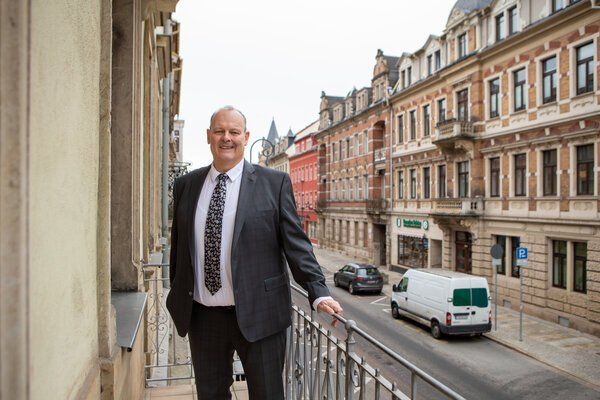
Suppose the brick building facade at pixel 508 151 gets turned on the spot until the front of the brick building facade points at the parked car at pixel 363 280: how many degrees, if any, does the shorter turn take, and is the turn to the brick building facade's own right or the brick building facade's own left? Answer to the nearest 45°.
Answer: approximately 45° to the brick building facade's own right

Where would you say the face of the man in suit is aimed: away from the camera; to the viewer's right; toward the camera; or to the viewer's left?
toward the camera

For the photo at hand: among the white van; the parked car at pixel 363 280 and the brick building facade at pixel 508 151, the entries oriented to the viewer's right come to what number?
0

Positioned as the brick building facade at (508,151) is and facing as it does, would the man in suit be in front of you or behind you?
in front

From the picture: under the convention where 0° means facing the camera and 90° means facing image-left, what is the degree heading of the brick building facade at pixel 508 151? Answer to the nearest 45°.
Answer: approximately 45°

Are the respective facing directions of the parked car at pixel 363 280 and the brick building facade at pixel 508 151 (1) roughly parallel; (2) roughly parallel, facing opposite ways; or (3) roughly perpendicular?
roughly perpendicular

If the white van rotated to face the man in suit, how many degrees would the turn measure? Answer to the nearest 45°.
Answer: approximately 135° to its left

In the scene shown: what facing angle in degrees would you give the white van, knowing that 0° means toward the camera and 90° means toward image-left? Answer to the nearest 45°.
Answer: approximately 135°

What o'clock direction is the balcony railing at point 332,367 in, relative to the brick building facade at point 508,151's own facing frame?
The balcony railing is roughly at 11 o'clock from the brick building facade.
